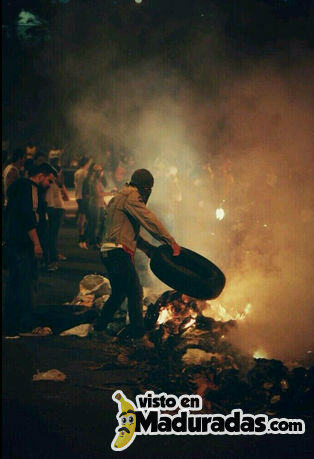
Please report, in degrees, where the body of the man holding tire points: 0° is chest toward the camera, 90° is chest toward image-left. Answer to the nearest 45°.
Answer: approximately 270°

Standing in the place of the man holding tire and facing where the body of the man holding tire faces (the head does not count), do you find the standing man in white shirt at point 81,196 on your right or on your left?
on your left

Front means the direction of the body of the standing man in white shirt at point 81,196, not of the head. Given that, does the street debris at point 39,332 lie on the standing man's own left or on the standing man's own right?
on the standing man's own right

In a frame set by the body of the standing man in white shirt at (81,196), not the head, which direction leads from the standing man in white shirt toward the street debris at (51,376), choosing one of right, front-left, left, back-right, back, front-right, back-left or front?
right
